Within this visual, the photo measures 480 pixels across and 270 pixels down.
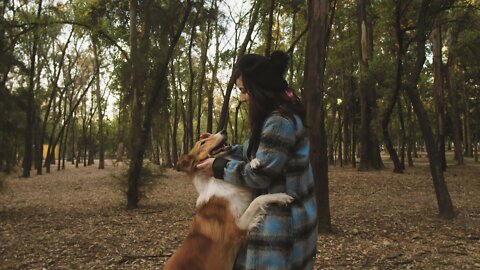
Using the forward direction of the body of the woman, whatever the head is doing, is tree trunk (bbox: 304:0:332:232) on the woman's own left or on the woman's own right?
on the woman's own right

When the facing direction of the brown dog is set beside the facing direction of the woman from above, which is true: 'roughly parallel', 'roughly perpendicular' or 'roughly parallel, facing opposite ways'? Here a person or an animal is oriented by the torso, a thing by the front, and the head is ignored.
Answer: roughly parallel, facing opposite ways

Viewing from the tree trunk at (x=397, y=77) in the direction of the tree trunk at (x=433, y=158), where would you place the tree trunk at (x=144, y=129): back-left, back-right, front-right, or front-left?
front-right

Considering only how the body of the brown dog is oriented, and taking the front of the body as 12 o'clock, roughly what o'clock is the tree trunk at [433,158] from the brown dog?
The tree trunk is roughly at 10 o'clock from the brown dog.

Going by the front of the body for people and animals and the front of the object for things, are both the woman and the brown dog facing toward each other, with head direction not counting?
yes

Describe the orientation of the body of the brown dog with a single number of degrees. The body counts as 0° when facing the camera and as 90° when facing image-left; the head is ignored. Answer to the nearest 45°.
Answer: approximately 270°

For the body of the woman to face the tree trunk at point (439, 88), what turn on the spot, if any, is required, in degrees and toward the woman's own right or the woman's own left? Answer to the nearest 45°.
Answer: approximately 135° to the woman's own right

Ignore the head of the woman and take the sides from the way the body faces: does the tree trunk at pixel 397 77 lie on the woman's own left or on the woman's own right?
on the woman's own right

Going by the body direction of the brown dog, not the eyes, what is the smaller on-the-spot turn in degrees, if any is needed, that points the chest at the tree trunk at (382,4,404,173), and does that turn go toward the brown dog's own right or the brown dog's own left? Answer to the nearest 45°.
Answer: approximately 45° to the brown dog's own left

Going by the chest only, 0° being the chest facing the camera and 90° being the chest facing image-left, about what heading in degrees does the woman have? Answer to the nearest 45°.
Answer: approximately 90°

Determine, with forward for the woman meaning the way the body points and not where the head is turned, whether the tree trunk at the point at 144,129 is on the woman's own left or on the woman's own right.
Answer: on the woman's own right

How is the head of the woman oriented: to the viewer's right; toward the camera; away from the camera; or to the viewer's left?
to the viewer's left
